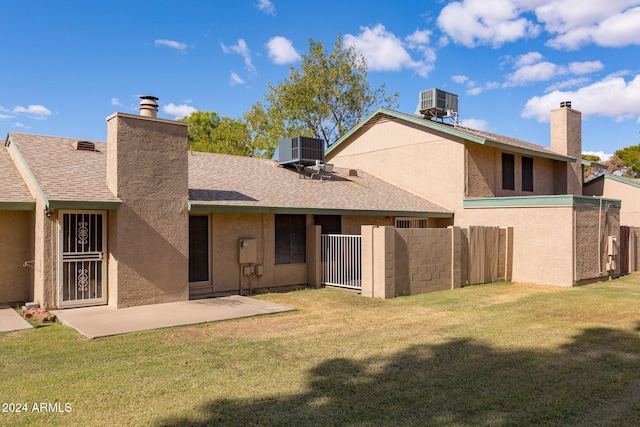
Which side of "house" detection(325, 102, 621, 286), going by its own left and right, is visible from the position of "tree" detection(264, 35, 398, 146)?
back

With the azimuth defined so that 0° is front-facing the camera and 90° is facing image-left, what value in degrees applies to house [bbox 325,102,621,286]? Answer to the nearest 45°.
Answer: approximately 315°

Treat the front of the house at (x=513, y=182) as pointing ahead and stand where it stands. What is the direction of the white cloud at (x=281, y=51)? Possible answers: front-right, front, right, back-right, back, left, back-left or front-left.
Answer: back

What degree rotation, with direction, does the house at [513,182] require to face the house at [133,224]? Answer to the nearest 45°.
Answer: approximately 90° to its right

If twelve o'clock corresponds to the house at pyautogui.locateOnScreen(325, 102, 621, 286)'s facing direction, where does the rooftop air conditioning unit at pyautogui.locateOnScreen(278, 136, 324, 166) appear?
The rooftop air conditioning unit is roughly at 4 o'clock from the house.
